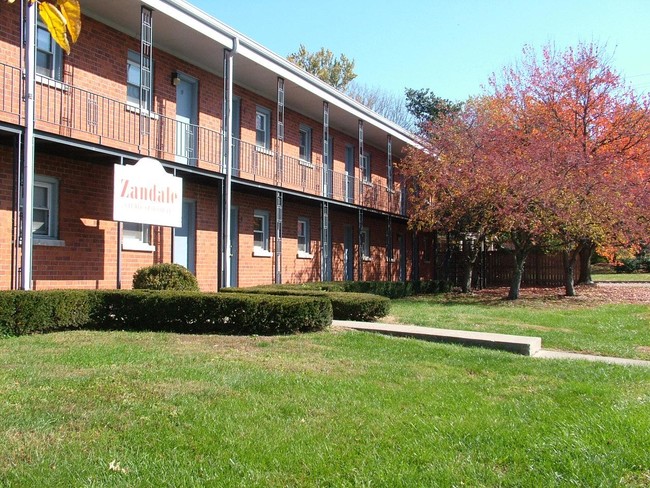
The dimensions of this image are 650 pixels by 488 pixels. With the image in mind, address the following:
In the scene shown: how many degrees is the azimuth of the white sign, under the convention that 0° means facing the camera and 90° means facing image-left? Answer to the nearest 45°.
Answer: approximately 315°

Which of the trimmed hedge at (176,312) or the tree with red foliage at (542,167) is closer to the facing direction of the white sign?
the trimmed hedge

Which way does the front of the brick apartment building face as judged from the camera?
facing the viewer and to the right of the viewer

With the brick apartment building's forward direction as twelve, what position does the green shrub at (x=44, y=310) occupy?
The green shrub is roughly at 2 o'clock from the brick apartment building.

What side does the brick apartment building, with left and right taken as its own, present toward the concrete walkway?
front

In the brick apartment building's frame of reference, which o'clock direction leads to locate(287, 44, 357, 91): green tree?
The green tree is roughly at 8 o'clock from the brick apartment building.

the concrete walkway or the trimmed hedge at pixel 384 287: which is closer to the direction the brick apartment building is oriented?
the concrete walkway
